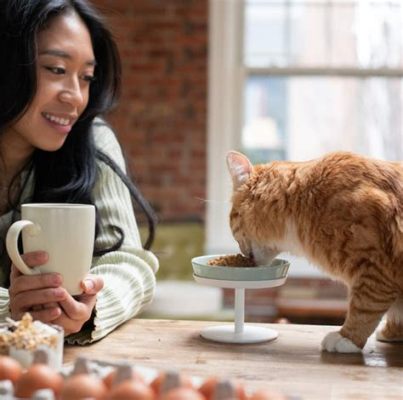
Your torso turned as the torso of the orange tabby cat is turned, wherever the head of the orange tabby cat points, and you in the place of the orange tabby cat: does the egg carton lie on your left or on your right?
on your left

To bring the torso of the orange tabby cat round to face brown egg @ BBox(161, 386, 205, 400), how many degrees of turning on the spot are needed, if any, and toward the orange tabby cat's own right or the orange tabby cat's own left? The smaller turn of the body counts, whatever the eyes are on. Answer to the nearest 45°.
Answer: approximately 90° to the orange tabby cat's own left

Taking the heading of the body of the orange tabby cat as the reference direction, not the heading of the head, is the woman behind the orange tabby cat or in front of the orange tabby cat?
in front

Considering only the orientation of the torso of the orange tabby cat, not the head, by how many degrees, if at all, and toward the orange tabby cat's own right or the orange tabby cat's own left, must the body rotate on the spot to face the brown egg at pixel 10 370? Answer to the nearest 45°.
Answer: approximately 45° to the orange tabby cat's own left

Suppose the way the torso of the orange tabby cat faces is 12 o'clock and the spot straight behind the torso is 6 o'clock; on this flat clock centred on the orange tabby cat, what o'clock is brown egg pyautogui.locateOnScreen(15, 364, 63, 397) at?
The brown egg is roughly at 10 o'clock from the orange tabby cat.

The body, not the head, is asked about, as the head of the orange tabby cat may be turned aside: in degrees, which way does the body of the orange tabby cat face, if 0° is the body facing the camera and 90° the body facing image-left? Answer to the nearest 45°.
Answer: approximately 90°

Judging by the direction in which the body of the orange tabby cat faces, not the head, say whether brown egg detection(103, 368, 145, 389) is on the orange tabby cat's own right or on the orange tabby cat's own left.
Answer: on the orange tabby cat's own left

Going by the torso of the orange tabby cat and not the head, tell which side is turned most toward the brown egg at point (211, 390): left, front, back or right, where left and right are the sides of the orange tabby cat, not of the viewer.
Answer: left

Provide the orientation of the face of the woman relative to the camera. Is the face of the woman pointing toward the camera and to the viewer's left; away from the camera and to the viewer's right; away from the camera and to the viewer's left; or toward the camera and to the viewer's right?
toward the camera and to the viewer's right
